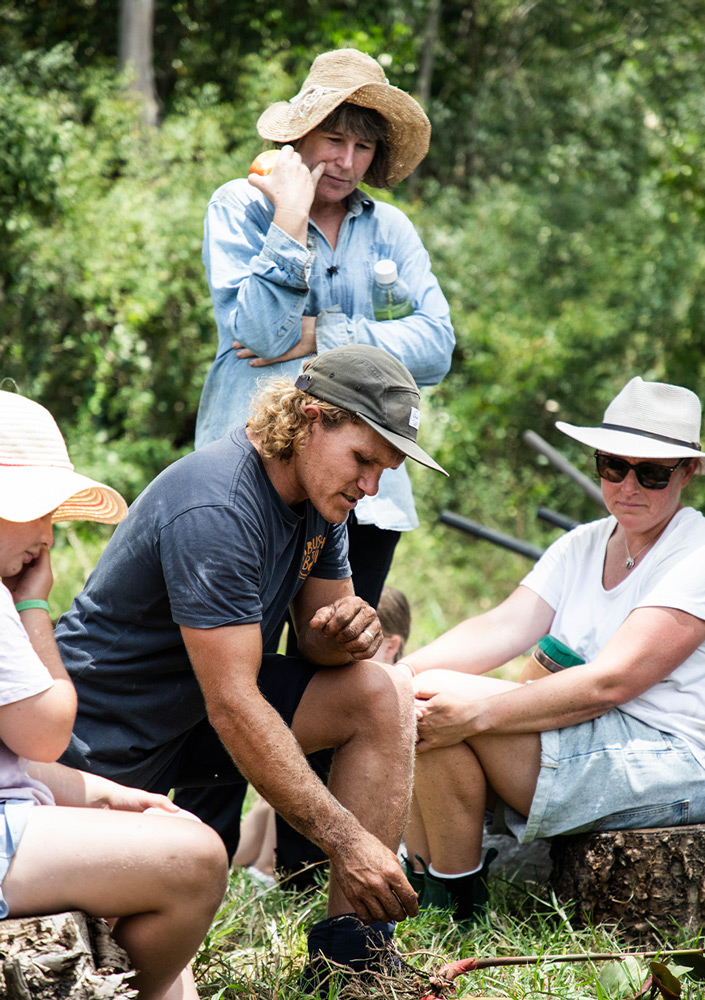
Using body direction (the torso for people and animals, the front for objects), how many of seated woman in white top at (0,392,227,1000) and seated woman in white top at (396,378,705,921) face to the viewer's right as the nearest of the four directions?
1

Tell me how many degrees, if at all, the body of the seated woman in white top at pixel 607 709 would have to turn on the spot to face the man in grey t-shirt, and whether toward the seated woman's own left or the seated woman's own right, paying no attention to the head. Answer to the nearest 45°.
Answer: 0° — they already face them

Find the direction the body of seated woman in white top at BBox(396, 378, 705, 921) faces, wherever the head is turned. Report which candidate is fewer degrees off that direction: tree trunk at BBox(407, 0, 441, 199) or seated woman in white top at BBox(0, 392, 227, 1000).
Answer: the seated woman in white top

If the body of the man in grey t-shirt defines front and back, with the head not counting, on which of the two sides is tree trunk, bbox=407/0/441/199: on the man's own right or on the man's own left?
on the man's own left

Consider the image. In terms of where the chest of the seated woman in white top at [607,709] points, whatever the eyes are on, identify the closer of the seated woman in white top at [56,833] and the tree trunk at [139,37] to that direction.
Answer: the seated woman in white top

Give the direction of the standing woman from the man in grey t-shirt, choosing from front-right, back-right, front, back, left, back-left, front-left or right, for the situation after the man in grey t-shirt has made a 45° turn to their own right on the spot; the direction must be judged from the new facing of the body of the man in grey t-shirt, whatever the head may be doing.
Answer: back

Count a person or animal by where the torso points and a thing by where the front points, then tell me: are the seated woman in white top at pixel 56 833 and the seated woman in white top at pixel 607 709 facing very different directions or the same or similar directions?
very different directions

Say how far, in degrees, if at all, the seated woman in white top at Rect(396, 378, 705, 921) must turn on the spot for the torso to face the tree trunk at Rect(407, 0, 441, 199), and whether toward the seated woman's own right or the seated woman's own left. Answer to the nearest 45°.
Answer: approximately 135° to the seated woman's own right

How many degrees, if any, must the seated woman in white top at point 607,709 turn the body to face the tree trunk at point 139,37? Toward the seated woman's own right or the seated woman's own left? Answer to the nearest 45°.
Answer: approximately 90° to the seated woman's own right

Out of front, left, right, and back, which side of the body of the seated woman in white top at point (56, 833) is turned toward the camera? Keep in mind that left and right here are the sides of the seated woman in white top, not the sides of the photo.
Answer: right

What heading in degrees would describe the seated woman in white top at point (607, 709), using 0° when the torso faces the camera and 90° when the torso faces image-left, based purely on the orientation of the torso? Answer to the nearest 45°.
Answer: approximately 45°
